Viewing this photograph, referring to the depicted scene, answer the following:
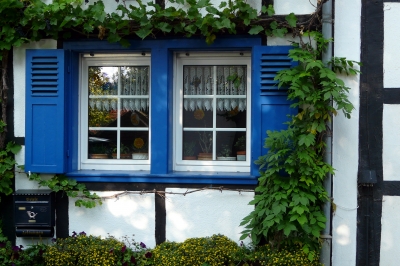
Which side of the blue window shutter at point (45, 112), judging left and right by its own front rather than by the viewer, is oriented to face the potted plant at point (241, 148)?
left

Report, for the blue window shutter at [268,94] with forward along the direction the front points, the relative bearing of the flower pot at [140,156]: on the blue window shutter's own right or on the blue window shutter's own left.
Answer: on the blue window shutter's own right

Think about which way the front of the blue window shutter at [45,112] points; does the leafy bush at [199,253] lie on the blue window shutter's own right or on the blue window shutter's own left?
on the blue window shutter's own left

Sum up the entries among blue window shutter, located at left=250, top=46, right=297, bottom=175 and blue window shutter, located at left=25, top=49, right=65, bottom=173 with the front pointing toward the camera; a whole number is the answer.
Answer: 2

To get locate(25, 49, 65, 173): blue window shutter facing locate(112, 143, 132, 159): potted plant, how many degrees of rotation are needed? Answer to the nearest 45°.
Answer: approximately 90° to its left

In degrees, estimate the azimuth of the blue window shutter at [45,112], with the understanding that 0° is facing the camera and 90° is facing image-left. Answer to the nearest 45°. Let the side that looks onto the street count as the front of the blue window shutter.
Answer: approximately 0°

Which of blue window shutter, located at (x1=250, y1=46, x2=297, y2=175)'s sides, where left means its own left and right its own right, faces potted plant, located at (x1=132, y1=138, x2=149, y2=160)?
right

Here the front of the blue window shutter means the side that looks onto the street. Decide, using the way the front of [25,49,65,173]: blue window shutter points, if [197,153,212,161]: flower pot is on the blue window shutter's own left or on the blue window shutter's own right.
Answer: on the blue window shutter's own left

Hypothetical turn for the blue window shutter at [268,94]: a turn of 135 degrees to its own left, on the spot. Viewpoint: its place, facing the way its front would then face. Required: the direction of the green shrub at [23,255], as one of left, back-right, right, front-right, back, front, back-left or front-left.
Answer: back-left

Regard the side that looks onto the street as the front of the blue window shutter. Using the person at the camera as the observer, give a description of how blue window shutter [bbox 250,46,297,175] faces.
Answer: facing the viewer

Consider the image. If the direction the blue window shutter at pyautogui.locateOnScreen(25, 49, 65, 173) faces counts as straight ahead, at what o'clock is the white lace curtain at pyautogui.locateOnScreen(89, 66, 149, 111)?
The white lace curtain is roughly at 9 o'clock from the blue window shutter.
